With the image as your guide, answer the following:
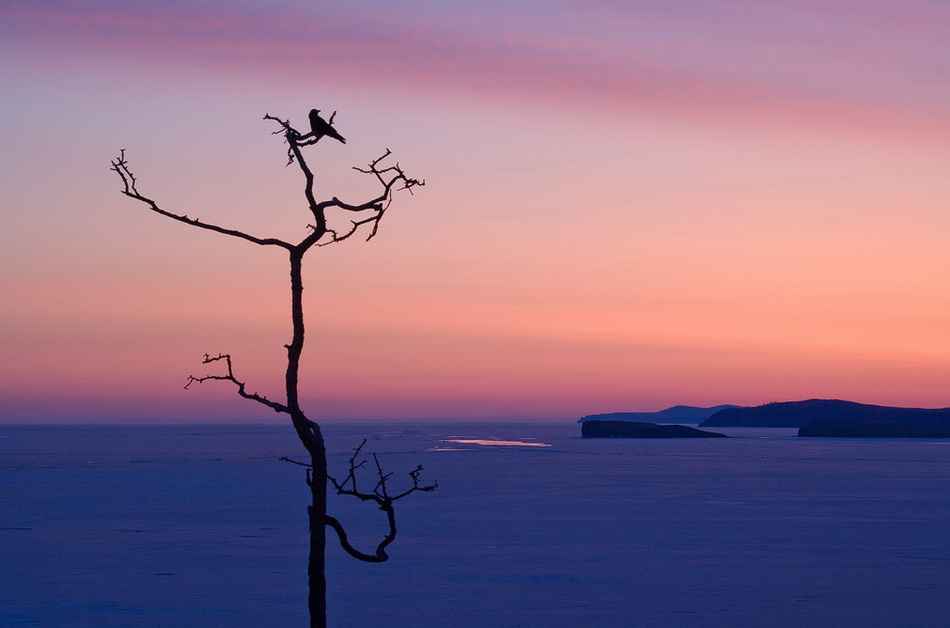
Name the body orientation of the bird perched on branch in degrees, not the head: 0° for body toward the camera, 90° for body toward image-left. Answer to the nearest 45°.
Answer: approximately 90°
